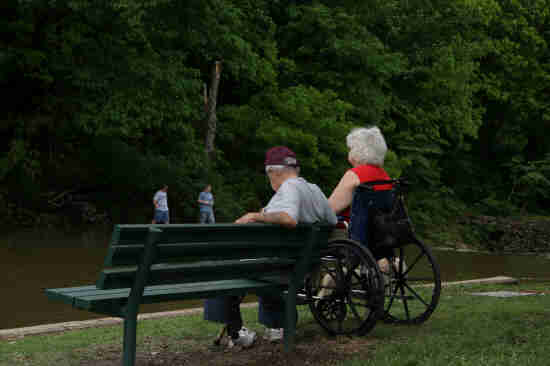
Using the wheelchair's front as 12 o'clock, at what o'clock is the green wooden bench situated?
The green wooden bench is roughly at 9 o'clock from the wheelchair.

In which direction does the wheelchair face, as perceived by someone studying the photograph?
facing away from the viewer and to the left of the viewer

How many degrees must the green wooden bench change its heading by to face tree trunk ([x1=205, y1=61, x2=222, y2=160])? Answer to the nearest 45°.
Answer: approximately 45° to its right

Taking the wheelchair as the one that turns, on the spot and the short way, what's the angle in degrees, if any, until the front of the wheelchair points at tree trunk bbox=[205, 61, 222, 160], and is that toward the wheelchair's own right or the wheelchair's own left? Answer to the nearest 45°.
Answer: approximately 45° to the wheelchair's own right

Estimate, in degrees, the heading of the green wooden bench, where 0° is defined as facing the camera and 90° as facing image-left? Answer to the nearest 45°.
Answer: approximately 135°

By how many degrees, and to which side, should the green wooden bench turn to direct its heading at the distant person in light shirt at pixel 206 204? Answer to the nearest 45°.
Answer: approximately 45° to its right

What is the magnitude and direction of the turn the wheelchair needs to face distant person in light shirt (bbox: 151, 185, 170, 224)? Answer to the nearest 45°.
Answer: approximately 45° to its right

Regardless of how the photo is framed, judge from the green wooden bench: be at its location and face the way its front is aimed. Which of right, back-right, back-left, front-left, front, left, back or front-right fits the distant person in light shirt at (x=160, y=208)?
front-right

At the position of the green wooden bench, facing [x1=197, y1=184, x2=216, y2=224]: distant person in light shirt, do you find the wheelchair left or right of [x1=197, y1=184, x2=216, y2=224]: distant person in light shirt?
right

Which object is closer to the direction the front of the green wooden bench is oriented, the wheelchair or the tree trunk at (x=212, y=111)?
the tree trunk

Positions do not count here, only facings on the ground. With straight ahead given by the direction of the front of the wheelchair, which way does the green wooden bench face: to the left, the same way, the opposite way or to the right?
the same way

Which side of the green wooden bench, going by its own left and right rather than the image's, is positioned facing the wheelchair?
right

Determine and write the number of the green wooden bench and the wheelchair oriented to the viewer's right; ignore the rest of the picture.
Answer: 0

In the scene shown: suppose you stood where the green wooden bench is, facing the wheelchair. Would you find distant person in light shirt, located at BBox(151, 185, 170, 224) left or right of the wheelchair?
left

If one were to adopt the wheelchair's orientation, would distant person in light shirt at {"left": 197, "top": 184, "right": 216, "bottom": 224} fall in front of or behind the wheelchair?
in front
